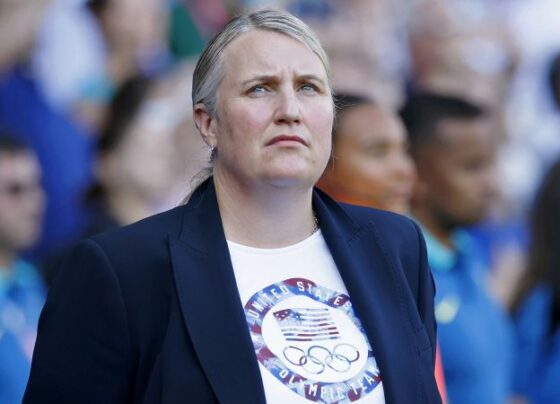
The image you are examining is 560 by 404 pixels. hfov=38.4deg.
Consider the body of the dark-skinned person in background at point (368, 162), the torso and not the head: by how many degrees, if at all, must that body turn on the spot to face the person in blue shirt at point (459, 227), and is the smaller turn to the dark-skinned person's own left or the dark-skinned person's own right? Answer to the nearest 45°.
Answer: approximately 90° to the dark-skinned person's own left

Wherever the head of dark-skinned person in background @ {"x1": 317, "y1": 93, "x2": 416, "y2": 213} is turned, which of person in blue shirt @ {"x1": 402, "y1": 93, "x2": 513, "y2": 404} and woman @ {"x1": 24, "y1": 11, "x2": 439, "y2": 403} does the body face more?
the woman

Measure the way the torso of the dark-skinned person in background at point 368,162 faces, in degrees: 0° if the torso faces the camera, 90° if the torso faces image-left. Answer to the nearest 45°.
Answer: approximately 315°

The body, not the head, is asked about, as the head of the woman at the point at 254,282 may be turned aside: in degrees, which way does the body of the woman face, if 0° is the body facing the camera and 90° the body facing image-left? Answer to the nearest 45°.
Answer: approximately 315°

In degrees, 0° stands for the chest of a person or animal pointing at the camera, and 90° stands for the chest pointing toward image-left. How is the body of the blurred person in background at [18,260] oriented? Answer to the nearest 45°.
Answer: approximately 315°
